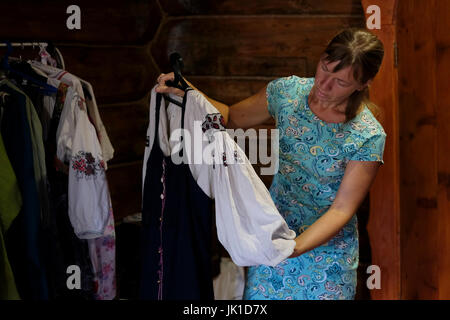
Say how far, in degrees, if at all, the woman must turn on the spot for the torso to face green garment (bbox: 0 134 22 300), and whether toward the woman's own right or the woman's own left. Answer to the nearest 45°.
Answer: approximately 45° to the woman's own right

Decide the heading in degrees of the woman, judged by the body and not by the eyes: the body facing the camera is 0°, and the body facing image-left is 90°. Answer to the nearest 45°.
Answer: approximately 45°

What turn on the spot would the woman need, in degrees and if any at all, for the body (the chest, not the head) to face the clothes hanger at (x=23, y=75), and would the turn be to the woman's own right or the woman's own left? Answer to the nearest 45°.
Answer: approximately 45° to the woman's own right
